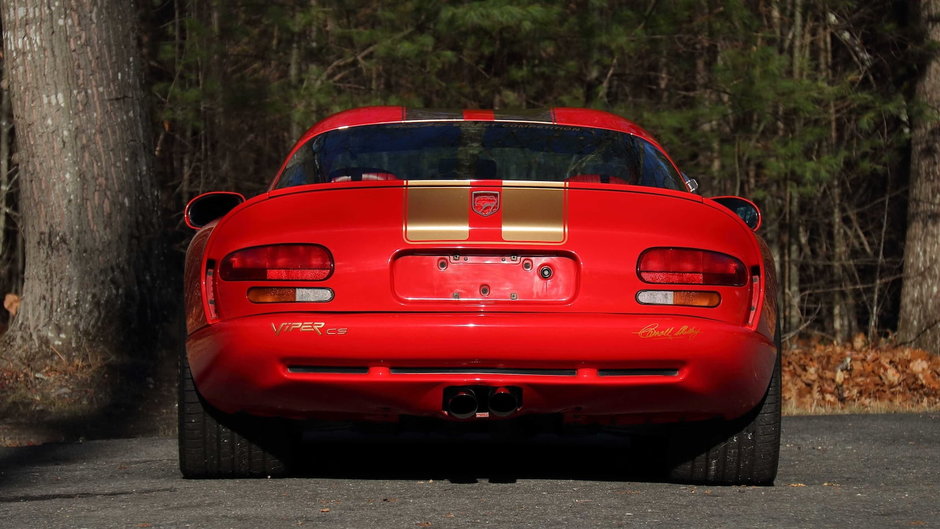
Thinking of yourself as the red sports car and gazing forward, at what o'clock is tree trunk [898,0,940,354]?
The tree trunk is roughly at 1 o'clock from the red sports car.

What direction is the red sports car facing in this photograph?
away from the camera

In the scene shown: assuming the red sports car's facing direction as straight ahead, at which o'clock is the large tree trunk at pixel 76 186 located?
The large tree trunk is roughly at 11 o'clock from the red sports car.
